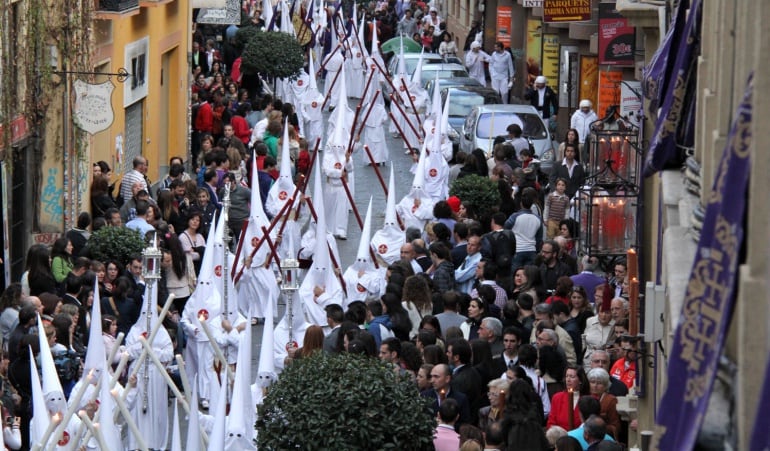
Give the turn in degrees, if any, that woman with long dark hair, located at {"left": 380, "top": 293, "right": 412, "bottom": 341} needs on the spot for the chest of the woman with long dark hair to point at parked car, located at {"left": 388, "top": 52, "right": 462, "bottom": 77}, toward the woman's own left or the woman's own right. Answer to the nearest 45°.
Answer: approximately 45° to the woman's own right

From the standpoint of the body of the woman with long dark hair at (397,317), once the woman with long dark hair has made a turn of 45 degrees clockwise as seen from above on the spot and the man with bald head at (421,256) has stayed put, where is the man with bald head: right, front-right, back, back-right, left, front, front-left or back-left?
front

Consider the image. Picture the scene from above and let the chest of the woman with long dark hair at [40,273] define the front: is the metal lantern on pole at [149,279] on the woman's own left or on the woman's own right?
on the woman's own right

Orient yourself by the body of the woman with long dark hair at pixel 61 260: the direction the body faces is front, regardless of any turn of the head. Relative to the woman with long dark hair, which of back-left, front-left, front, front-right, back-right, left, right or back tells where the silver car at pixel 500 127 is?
front-left

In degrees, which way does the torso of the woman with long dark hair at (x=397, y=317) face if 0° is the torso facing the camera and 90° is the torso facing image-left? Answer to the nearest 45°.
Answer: approximately 135°

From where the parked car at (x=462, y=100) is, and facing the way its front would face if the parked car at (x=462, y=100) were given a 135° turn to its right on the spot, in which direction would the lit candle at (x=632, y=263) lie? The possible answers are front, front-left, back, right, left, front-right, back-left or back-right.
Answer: back-left

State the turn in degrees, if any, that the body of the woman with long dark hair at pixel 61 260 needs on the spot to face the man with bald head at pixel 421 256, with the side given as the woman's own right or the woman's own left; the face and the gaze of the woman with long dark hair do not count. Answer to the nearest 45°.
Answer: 0° — they already face them

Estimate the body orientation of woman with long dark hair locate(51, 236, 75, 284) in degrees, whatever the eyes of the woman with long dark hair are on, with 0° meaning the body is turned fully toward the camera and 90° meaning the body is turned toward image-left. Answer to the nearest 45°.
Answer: approximately 270°

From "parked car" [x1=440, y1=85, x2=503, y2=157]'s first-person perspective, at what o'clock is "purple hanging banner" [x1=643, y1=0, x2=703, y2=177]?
The purple hanging banner is roughly at 12 o'clock from the parked car.

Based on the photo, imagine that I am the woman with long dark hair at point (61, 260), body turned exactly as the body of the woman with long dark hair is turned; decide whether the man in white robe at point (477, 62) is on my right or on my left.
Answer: on my left

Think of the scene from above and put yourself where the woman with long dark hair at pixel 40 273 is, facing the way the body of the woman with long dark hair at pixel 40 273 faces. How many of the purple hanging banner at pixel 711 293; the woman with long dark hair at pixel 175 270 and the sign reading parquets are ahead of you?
2
